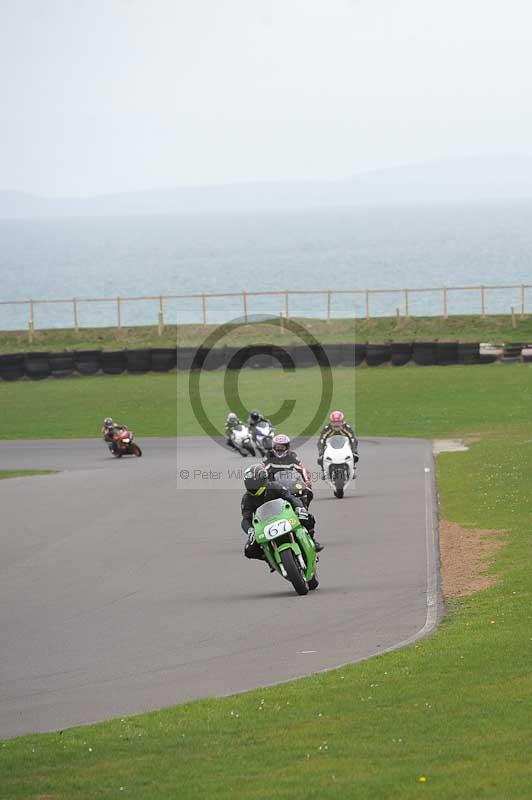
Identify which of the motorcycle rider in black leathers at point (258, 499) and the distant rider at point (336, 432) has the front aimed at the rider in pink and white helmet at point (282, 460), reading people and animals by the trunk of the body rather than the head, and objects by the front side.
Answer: the distant rider at point (336, 432)

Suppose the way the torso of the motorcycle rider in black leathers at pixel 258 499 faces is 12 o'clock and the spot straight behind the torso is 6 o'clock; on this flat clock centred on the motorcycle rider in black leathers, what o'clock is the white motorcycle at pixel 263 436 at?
The white motorcycle is roughly at 6 o'clock from the motorcycle rider in black leathers.

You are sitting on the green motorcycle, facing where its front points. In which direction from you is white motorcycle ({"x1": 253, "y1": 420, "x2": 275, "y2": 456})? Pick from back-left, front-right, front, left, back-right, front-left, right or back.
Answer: back

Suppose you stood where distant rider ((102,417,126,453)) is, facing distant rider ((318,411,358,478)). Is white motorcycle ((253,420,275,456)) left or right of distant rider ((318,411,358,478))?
left

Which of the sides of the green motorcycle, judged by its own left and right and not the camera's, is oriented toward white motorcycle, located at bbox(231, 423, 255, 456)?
back

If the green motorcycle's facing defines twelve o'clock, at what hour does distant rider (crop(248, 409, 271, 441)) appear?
The distant rider is roughly at 6 o'clock from the green motorcycle.

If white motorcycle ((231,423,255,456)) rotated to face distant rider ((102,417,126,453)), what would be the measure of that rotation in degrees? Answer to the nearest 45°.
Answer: approximately 135° to its right

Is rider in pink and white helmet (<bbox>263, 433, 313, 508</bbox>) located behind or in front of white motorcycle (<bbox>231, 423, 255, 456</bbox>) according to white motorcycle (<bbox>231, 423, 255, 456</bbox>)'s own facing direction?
in front
